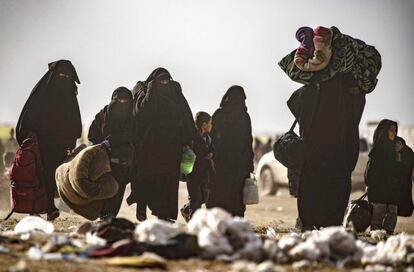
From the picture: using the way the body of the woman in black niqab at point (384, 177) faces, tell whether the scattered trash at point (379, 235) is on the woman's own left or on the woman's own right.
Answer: on the woman's own right

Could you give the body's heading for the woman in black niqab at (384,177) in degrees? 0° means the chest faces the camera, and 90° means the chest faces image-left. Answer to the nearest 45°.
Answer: approximately 315°

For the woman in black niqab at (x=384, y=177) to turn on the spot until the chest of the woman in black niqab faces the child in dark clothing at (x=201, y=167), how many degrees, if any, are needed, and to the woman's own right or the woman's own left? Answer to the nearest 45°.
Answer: approximately 135° to the woman's own right

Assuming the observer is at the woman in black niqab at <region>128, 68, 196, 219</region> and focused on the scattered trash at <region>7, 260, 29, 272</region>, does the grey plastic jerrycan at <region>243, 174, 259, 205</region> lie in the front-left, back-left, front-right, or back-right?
back-left
